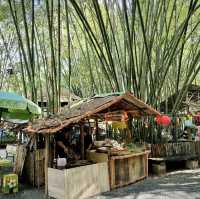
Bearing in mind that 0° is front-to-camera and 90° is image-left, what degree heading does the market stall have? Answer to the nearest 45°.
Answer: approximately 315°
